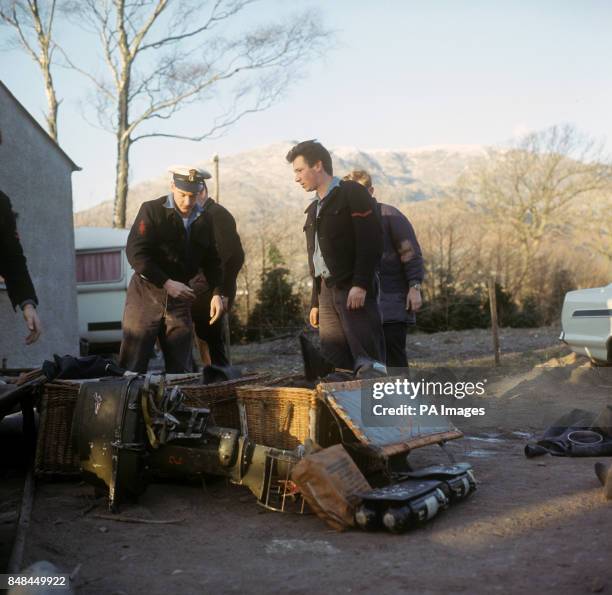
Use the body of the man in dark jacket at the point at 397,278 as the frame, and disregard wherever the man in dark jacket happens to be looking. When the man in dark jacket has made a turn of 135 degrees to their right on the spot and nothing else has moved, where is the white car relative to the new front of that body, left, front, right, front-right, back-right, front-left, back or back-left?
front-right

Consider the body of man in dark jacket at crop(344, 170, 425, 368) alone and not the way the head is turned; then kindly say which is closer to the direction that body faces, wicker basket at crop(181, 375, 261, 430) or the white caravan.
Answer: the wicker basket

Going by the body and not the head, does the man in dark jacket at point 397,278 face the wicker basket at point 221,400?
yes

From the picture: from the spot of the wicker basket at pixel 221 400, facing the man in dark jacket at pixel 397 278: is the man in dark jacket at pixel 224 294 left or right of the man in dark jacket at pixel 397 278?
left

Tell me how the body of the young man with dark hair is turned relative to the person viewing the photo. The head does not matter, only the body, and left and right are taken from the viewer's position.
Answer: facing the viewer and to the left of the viewer

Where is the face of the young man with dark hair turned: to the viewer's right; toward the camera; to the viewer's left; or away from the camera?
to the viewer's left

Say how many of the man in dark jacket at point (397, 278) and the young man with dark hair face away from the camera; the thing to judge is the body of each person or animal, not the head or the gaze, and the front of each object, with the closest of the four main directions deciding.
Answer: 0

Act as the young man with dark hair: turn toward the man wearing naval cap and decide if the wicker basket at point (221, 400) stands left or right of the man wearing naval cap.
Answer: left

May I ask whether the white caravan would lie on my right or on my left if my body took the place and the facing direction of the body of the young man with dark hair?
on my right

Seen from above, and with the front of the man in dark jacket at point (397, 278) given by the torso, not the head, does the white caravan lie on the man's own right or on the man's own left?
on the man's own right

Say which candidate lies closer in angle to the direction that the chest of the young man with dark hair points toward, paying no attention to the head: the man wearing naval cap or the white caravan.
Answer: the man wearing naval cap
